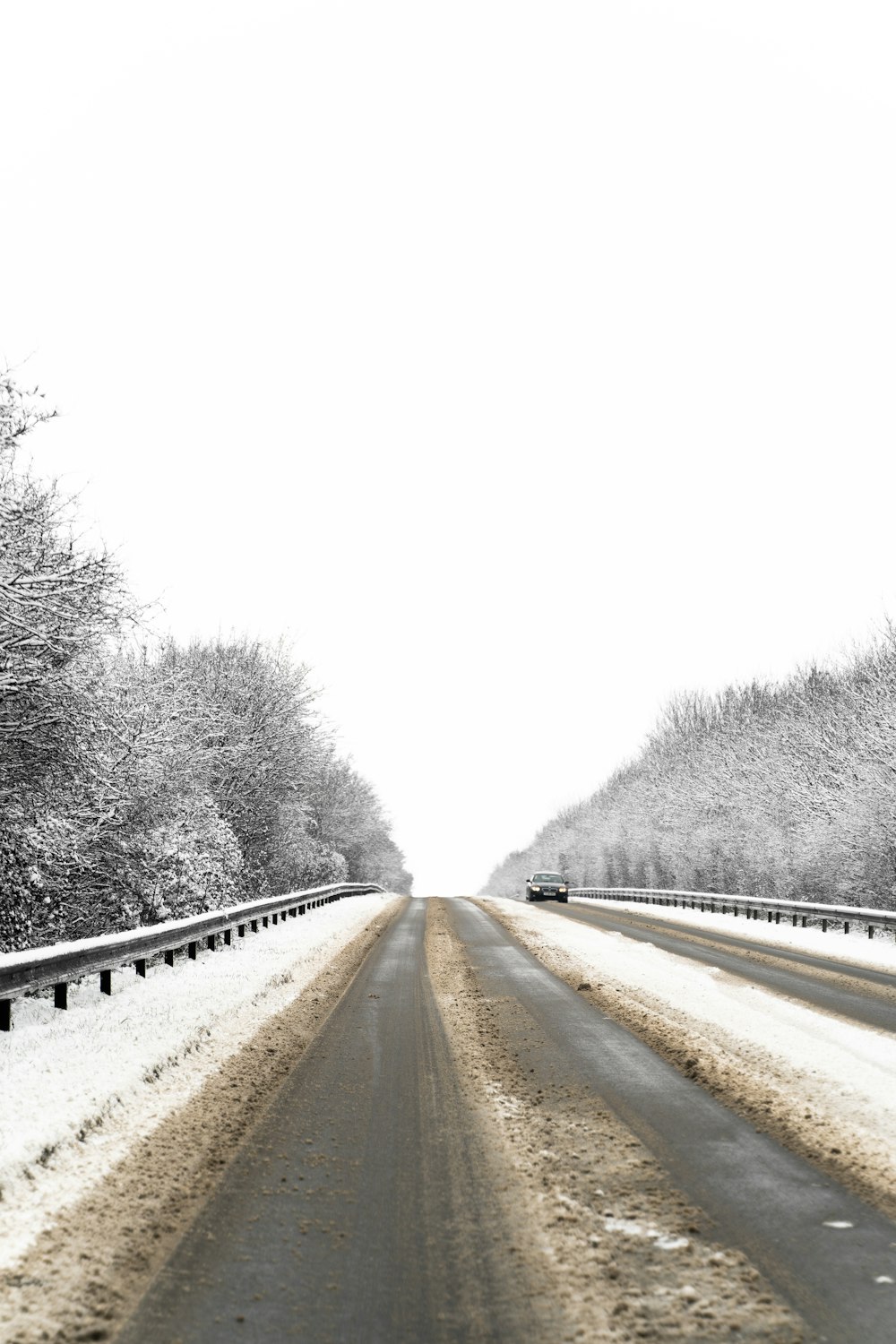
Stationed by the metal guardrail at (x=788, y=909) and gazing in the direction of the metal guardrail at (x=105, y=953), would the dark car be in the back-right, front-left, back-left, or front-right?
back-right

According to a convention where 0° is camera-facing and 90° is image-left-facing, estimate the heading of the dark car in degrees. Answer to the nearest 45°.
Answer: approximately 0°

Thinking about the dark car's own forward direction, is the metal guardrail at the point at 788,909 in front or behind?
in front

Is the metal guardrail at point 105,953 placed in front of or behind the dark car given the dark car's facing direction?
in front
